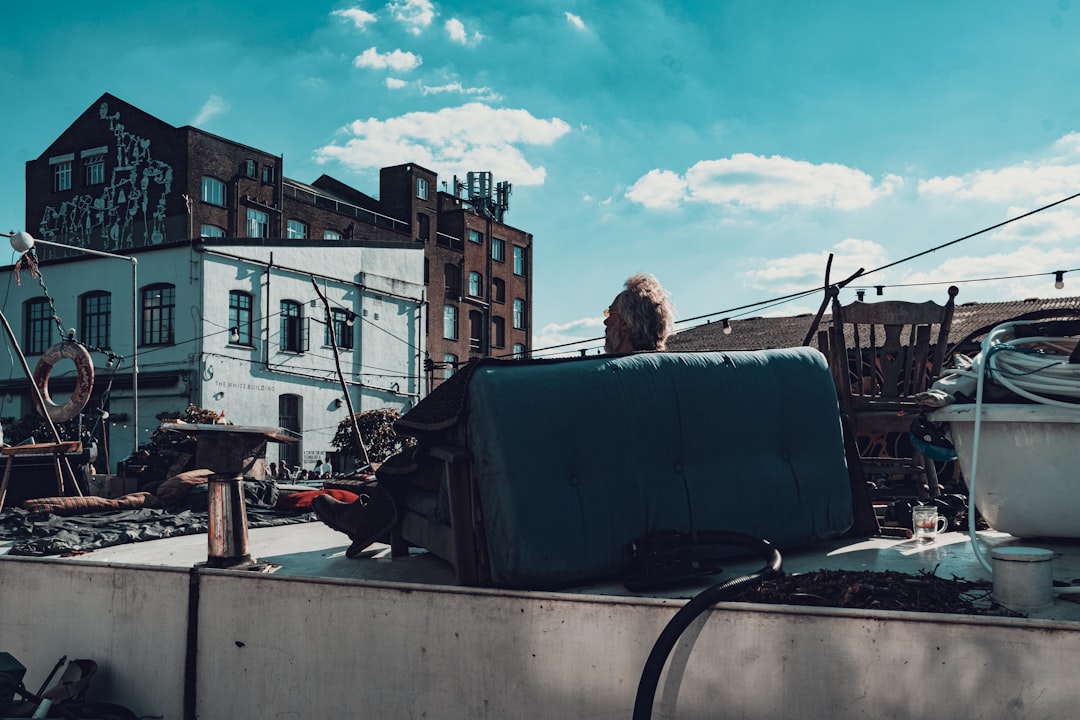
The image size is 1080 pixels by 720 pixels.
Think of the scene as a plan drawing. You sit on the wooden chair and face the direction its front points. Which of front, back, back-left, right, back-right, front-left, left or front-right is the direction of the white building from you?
front-left

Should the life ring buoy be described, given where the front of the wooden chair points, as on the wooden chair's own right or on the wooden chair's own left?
on the wooden chair's own left

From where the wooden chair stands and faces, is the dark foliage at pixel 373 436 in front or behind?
in front

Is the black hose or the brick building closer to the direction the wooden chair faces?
the brick building

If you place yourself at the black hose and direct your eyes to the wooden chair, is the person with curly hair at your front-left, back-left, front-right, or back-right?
front-left

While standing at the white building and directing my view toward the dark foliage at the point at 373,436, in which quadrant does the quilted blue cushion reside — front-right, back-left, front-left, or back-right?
front-right

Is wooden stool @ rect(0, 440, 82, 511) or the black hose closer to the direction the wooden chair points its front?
the wooden stool

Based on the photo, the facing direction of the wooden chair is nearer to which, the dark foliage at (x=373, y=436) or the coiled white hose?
the dark foliage

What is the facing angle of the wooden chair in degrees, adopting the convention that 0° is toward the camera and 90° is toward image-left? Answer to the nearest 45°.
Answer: approximately 180°

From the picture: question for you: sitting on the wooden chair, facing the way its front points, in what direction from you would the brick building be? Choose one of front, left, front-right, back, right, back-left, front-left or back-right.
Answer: front-left

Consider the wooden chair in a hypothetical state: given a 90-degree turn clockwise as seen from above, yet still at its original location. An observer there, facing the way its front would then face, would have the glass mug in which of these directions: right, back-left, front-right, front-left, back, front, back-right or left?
right

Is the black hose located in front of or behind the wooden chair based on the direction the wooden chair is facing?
behind

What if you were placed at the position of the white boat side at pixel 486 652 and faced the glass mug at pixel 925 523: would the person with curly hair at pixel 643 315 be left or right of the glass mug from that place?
left
